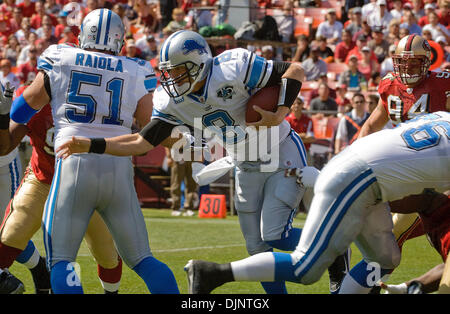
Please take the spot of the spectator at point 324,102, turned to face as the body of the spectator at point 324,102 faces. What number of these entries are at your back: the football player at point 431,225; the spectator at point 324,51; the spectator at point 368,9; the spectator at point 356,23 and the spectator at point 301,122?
3

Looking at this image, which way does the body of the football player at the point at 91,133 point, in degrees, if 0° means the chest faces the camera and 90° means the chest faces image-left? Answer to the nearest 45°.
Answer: approximately 180°

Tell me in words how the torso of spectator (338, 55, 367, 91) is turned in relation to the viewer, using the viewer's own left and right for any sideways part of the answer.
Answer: facing the viewer

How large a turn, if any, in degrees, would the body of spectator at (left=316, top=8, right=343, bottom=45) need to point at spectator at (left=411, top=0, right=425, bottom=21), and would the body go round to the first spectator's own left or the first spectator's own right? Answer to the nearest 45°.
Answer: approximately 90° to the first spectator's own left

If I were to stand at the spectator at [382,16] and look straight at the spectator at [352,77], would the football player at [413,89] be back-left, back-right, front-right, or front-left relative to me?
front-left

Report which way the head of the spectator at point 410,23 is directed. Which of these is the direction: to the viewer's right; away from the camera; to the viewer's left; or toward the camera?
toward the camera

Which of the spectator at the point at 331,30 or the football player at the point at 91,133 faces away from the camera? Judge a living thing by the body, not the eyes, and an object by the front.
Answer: the football player

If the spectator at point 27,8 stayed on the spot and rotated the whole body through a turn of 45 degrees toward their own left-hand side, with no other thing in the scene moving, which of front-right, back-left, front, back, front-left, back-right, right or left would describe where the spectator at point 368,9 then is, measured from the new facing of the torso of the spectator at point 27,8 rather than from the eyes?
front

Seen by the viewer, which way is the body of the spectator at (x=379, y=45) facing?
toward the camera

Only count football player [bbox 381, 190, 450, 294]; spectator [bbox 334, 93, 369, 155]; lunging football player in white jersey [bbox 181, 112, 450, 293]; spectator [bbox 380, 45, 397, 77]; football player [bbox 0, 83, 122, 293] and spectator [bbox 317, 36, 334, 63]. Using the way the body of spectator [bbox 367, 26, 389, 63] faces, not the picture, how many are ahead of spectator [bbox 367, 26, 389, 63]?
5

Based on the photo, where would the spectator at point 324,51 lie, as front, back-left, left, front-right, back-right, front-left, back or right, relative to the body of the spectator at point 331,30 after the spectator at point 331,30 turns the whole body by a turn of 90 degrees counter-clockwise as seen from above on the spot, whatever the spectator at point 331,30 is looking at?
right

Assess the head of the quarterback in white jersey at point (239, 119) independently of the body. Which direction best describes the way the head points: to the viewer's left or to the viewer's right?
to the viewer's left

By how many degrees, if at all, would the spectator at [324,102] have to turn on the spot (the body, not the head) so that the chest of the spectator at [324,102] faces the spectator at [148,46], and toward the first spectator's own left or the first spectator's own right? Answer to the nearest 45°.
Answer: approximately 135° to the first spectator's own right

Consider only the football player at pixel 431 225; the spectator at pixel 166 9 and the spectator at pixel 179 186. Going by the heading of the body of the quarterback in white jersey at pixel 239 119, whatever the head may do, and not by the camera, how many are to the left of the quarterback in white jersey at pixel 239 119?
1
